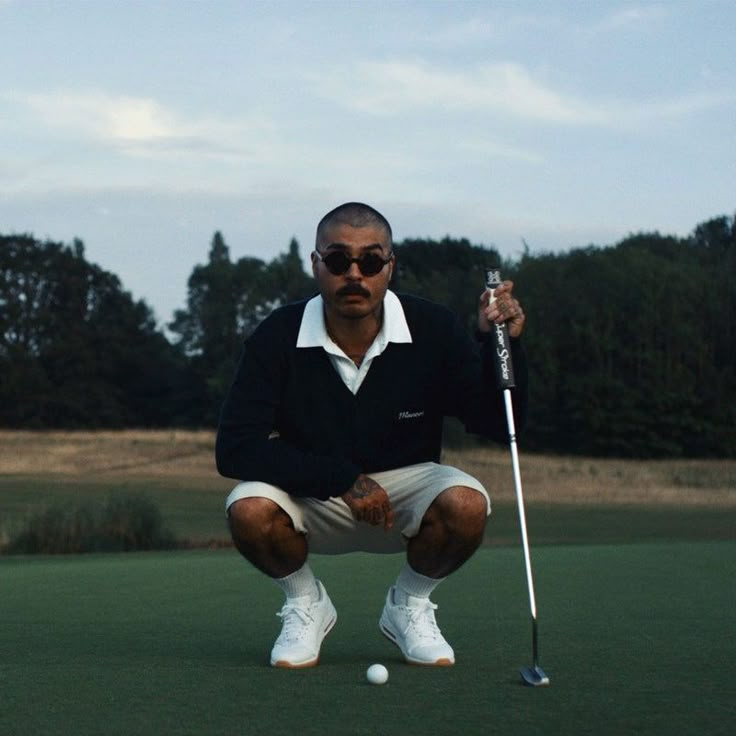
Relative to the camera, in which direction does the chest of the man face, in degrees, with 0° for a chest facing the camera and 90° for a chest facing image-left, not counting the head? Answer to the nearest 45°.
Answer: approximately 0°

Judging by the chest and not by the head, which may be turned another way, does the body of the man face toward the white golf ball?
yes
